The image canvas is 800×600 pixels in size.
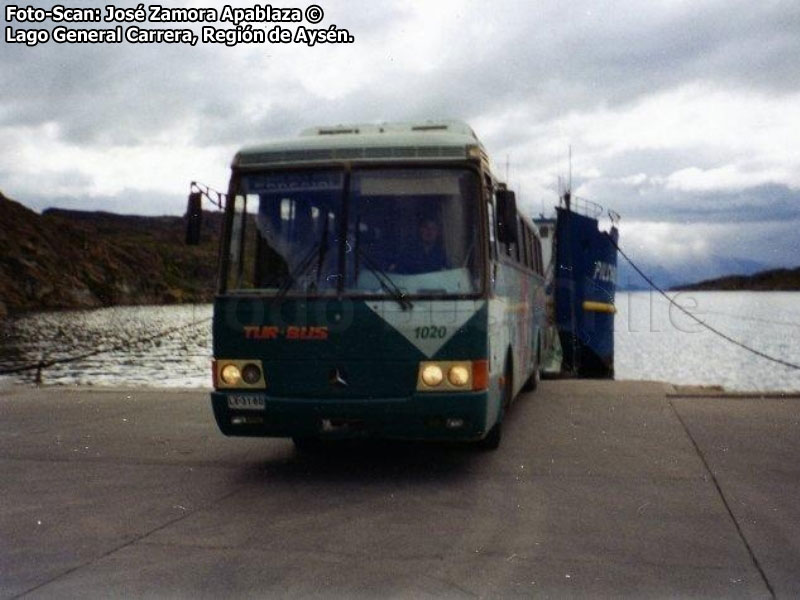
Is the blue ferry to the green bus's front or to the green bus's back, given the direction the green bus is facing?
to the back

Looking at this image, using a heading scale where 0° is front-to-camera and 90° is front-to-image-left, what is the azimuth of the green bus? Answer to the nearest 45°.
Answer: approximately 0°
